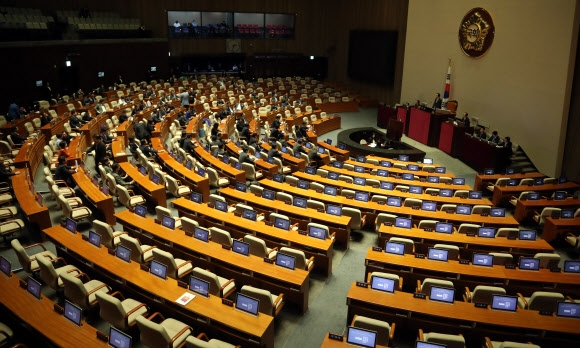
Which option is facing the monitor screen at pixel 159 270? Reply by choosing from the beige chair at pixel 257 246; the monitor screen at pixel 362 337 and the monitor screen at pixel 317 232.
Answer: the monitor screen at pixel 317 232

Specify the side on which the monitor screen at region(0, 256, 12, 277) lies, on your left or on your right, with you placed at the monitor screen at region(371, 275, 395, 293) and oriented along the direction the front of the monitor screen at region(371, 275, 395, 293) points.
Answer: on your right

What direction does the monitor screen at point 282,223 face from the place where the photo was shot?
facing the viewer and to the left of the viewer

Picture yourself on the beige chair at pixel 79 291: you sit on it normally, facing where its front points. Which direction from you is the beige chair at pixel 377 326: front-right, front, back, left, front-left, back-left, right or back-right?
right

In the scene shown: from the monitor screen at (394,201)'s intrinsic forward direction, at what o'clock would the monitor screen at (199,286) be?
the monitor screen at (199,286) is roughly at 1 o'clock from the monitor screen at (394,201).

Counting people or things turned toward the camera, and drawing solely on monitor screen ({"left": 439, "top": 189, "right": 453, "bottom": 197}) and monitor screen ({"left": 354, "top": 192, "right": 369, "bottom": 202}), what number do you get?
2

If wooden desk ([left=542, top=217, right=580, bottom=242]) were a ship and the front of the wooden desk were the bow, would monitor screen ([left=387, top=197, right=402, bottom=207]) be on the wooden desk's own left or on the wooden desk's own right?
on the wooden desk's own right

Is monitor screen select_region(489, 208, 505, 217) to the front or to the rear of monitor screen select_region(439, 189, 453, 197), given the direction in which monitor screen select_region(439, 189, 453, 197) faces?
to the front

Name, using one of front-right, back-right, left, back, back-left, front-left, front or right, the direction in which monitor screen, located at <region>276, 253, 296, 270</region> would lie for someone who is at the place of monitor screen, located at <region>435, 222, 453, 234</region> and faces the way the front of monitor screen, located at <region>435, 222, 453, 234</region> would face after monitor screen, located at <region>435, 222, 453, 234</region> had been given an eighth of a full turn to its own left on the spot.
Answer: right

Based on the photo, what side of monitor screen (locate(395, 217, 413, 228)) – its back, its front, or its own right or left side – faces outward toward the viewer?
front

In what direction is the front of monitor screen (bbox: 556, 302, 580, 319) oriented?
toward the camera

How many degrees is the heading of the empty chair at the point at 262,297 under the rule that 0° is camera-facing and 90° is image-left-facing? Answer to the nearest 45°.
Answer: approximately 225°

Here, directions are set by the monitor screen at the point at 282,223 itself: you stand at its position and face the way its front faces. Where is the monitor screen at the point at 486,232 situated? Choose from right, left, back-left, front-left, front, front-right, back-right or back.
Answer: back-left

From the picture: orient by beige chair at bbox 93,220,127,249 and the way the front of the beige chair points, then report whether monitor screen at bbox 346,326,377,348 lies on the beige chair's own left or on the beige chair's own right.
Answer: on the beige chair's own right

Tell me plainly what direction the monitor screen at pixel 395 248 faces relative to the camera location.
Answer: facing the viewer

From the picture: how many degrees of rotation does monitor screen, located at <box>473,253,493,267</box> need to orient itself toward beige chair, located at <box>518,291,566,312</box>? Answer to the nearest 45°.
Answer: approximately 45° to its left

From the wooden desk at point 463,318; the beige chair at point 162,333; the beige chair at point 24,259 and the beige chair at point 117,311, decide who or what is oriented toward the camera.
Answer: the wooden desk

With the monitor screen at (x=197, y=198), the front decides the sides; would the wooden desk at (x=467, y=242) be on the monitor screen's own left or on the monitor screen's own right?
on the monitor screen's own left

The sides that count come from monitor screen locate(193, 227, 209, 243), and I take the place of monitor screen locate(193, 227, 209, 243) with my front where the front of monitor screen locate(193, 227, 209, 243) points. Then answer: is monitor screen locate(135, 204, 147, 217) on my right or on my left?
on my right
